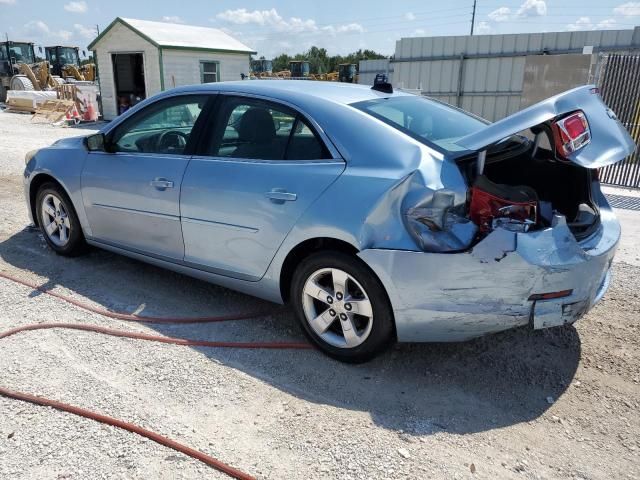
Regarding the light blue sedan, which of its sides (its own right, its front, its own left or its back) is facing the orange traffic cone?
front

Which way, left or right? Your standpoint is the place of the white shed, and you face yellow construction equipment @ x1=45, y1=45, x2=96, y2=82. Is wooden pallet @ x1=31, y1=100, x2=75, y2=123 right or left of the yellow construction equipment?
left

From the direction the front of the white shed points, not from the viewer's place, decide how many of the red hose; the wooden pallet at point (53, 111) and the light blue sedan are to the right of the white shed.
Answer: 1

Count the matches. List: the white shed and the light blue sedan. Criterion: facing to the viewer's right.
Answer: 0

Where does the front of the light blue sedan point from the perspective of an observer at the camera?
facing away from the viewer and to the left of the viewer

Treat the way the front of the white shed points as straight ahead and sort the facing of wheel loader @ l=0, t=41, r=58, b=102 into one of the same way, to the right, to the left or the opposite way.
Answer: to the left

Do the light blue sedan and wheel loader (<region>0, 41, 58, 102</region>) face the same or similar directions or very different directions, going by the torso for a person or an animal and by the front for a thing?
very different directions

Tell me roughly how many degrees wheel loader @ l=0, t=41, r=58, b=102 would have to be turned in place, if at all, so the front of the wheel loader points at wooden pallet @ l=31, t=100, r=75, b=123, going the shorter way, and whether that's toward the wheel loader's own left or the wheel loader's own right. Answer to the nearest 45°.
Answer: approximately 45° to the wheel loader's own right

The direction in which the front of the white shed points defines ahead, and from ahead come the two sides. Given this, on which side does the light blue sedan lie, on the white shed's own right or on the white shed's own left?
on the white shed's own left

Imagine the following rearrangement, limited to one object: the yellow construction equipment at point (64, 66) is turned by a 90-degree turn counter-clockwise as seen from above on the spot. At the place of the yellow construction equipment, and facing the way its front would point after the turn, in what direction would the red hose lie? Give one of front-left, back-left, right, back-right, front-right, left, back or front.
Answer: back-right

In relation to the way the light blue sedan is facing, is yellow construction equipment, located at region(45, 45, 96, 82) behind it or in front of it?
in front
